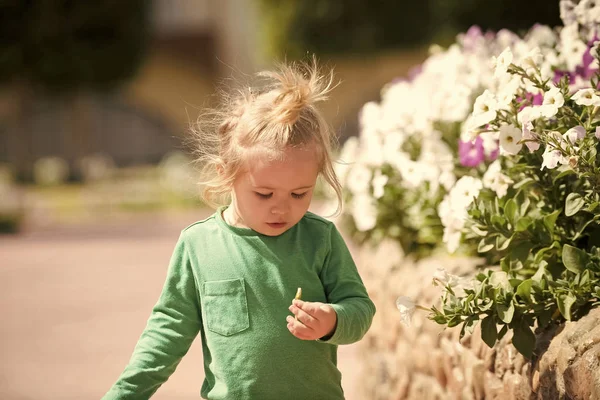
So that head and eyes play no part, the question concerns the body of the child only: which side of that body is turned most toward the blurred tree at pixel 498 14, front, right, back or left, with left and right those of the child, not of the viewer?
back

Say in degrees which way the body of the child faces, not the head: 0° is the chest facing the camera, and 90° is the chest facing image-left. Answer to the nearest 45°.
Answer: approximately 0°

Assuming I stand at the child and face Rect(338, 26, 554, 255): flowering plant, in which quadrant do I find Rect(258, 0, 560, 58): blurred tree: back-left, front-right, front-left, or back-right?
front-left

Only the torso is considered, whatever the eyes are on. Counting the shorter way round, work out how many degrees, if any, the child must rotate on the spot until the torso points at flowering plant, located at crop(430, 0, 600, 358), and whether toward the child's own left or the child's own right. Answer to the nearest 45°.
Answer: approximately 90° to the child's own left

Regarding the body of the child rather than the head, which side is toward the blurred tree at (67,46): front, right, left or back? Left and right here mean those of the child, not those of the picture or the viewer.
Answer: back

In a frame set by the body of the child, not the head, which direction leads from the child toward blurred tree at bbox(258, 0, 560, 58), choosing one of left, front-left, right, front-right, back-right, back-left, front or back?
back
